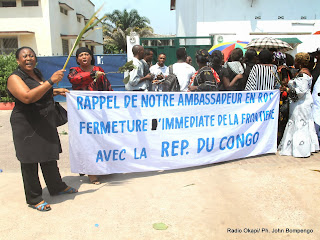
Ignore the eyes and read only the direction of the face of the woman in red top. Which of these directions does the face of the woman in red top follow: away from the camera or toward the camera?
toward the camera

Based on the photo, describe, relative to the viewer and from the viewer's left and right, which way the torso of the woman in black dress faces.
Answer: facing the viewer and to the right of the viewer

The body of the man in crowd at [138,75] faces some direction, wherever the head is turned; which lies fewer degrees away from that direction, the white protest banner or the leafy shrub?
the white protest banner
